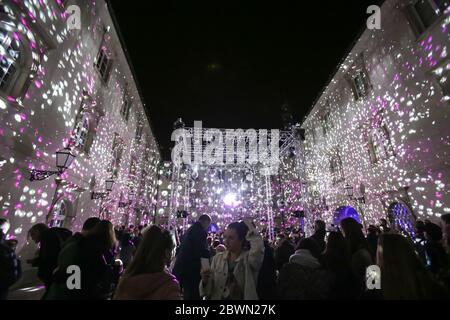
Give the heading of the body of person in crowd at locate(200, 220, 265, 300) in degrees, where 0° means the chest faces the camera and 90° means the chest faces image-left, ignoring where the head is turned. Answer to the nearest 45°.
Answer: approximately 45°

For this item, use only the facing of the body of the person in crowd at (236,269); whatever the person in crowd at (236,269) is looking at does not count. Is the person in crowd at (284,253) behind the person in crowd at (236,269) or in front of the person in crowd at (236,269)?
behind

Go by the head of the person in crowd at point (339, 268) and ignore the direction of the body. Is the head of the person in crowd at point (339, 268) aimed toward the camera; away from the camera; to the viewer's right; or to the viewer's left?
away from the camera

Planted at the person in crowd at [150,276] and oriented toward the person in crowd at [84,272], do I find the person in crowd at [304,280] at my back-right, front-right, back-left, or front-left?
back-right

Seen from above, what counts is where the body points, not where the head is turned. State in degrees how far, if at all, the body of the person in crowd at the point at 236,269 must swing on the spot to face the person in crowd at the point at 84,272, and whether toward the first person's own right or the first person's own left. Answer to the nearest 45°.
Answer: approximately 45° to the first person's own right

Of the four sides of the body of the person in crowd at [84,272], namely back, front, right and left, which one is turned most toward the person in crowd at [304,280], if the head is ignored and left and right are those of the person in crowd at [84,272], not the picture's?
right

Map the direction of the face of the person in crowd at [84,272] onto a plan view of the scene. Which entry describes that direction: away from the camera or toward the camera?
away from the camera

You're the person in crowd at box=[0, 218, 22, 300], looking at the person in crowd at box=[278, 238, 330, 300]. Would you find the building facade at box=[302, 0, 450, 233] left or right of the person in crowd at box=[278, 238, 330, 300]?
left

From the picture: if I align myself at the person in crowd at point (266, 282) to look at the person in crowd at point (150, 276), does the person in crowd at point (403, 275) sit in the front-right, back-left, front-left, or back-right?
back-left

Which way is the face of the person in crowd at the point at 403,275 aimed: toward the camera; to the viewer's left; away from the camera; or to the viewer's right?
away from the camera

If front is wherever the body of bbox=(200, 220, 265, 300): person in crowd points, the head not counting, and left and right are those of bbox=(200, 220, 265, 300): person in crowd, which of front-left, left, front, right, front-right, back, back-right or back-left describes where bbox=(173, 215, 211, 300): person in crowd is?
right

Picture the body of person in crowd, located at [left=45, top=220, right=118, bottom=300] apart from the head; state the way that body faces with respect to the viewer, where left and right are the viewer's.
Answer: facing away from the viewer and to the right of the viewer

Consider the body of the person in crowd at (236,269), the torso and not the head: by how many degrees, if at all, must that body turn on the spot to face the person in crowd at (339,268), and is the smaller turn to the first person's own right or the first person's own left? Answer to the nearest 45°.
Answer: approximately 135° to the first person's own left

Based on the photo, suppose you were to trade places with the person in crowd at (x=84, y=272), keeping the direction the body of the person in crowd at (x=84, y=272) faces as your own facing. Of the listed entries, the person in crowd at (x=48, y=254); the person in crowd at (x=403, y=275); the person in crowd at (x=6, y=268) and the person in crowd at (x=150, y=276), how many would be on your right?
2
